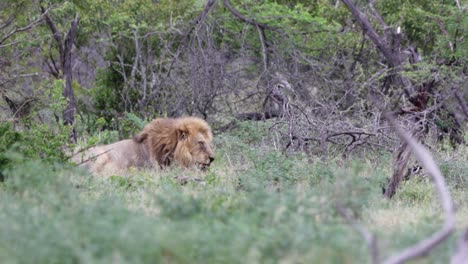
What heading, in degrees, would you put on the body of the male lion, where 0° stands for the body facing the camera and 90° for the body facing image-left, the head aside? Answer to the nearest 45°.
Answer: approximately 270°
